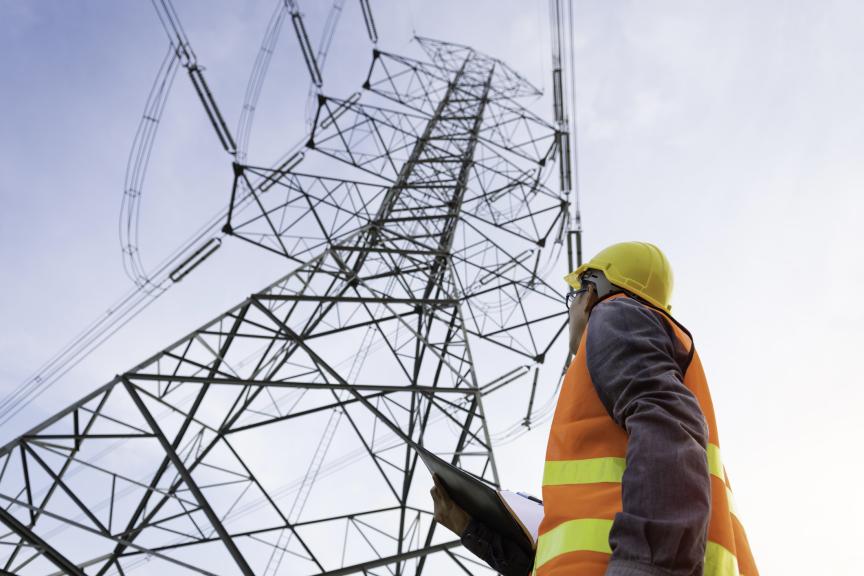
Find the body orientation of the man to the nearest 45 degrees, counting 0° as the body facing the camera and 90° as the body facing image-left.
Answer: approximately 90°
